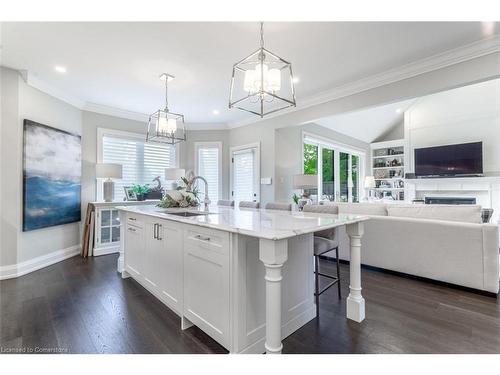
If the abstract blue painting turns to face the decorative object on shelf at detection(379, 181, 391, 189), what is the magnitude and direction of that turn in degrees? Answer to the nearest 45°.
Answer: approximately 45° to its left

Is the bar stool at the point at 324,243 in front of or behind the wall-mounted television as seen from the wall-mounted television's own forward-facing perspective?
in front

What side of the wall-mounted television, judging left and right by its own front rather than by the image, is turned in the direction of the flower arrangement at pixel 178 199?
front

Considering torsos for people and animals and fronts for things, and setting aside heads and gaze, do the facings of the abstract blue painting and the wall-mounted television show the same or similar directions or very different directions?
very different directions

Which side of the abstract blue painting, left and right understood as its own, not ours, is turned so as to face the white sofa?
front

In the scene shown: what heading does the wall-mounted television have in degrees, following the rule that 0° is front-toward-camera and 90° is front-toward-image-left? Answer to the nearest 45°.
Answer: approximately 45°

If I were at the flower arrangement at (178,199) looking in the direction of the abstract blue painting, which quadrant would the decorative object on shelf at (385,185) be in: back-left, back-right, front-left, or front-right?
back-right

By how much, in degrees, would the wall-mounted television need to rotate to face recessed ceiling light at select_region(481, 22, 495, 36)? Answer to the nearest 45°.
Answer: approximately 45° to its left

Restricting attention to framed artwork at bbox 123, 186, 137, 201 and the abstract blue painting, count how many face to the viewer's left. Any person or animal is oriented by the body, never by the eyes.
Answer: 0

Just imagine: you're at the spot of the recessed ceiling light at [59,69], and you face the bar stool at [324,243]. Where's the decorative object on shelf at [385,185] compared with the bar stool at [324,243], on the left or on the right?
left

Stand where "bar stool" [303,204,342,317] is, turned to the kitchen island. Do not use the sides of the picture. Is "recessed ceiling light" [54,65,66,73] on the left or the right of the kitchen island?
right
